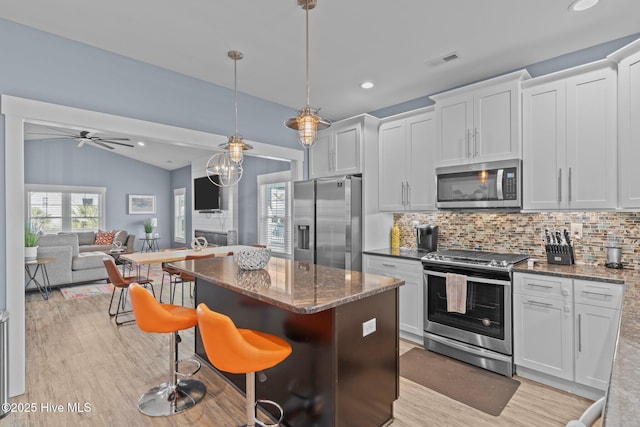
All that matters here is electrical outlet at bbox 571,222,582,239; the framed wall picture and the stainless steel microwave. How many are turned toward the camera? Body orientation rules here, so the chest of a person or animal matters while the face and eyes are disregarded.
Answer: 3

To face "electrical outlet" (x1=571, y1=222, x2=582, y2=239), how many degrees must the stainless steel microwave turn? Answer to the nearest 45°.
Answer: approximately 90° to its left

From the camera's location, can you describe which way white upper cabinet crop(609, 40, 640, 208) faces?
facing the viewer and to the left of the viewer

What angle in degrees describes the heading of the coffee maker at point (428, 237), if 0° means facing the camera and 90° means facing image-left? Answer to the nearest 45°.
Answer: approximately 45°

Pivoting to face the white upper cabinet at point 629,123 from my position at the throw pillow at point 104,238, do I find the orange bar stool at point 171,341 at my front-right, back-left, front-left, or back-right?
front-right

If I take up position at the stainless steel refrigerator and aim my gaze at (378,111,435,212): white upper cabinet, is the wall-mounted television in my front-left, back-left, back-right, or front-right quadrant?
back-left

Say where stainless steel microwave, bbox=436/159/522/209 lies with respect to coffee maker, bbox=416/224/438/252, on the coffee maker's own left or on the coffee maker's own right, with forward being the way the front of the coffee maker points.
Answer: on the coffee maker's own left

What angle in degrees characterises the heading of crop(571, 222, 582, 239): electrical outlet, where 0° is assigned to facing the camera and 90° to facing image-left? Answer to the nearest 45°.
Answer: approximately 0°

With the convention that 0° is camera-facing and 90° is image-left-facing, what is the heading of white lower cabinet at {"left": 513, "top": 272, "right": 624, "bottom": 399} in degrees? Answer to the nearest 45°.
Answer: approximately 45°

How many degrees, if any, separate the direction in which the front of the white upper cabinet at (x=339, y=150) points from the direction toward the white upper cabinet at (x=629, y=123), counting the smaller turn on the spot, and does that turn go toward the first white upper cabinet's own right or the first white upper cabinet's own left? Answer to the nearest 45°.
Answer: approximately 90° to the first white upper cabinet's own left

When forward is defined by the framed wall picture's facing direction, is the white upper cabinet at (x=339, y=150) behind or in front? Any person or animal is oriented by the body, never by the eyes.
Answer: in front

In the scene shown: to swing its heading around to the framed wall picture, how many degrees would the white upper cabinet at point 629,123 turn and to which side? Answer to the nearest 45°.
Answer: approximately 45° to its right

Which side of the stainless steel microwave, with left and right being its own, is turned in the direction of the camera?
front

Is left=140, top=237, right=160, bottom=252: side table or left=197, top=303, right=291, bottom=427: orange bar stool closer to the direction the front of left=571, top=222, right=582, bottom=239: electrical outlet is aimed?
the orange bar stool

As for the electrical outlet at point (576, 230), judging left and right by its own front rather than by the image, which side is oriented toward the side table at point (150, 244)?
right
